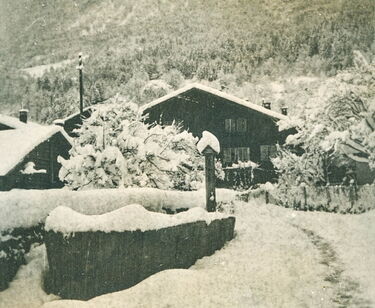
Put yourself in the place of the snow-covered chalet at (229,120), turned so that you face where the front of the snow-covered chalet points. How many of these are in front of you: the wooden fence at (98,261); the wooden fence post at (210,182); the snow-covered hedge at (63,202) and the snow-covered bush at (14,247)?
4

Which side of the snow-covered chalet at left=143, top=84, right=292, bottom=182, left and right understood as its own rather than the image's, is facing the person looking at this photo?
front

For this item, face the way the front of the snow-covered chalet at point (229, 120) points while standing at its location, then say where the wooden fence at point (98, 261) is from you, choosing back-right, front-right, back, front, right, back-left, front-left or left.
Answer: front

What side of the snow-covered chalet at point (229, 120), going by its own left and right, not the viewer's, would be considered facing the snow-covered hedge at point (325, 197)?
front

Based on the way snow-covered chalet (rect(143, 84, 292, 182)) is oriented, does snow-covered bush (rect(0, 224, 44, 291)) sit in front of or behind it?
in front

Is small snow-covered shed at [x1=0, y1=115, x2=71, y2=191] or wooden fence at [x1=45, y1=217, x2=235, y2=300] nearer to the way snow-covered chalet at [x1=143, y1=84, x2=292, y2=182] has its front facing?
the wooden fence

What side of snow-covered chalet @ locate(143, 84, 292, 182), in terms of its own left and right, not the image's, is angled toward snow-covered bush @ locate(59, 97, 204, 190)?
front

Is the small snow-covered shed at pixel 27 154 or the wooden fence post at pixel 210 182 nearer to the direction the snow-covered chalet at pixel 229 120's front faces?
the wooden fence post

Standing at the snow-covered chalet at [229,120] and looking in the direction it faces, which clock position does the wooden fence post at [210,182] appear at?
The wooden fence post is roughly at 12 o'clock from the snow-covered chalet.

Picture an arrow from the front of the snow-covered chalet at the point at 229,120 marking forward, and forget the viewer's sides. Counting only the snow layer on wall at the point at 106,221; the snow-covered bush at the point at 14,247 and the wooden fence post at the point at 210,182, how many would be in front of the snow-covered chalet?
3

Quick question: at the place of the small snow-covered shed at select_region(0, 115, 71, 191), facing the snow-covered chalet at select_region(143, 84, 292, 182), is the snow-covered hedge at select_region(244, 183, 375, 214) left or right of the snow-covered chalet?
right

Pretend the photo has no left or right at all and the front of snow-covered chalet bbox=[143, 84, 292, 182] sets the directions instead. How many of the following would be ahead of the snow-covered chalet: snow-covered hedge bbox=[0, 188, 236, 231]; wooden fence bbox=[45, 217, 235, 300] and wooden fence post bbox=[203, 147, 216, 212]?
3

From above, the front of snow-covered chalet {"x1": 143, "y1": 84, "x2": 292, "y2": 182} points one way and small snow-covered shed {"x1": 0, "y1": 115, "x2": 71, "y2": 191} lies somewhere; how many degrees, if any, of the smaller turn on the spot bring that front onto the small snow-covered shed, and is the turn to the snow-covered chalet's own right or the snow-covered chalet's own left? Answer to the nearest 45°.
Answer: approximately 45° to the snow-covered chalet's own right

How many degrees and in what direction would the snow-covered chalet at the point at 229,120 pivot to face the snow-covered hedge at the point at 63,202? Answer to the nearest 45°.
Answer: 0° — it already faces it
